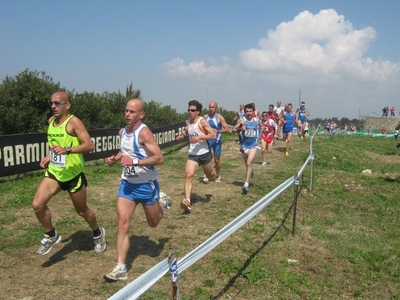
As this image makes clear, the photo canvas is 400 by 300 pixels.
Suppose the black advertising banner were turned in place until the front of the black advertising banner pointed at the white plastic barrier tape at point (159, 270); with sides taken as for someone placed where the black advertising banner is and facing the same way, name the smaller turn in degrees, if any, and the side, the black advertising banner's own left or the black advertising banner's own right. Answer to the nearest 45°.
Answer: approximately 45° to the black advertising banner's own right

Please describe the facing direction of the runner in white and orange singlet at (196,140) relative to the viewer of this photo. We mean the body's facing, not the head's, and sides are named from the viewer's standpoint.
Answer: facing the viewer and to the left of the viewer

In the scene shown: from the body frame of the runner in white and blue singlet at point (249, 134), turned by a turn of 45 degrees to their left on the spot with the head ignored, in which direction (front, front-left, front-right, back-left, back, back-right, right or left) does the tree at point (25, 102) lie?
back

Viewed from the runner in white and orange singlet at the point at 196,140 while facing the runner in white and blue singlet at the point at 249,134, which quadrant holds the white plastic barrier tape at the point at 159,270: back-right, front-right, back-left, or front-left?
back-right

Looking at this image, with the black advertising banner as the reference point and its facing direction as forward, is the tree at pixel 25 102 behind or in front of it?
behind

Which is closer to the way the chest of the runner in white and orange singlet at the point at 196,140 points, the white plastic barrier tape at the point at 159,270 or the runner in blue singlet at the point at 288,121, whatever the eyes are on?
the white plastic barrier tape

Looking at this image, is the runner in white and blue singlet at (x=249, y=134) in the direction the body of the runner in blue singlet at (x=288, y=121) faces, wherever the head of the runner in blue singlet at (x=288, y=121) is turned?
yes

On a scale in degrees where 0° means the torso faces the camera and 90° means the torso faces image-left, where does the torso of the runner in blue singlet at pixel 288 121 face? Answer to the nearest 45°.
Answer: approximately 0°

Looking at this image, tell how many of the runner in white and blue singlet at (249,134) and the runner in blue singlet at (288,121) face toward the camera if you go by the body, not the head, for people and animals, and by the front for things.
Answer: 2

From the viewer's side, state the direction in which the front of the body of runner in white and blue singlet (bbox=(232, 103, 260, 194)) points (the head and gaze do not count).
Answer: toward the camera

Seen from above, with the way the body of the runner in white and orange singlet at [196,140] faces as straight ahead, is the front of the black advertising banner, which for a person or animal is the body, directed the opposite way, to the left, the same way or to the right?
to the left

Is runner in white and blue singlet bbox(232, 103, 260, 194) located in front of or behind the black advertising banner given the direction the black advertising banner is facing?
in front

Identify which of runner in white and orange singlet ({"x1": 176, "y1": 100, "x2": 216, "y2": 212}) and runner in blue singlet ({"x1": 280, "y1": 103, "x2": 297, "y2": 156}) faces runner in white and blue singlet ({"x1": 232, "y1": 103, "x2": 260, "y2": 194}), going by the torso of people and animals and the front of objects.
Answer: runner in blue singlet ({"x1": 280, "y1": 103, "x2": 297, "y2": 156})

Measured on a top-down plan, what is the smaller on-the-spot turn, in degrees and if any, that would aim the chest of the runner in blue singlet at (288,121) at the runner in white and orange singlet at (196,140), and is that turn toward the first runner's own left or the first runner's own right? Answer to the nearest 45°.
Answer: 0° — they already face them

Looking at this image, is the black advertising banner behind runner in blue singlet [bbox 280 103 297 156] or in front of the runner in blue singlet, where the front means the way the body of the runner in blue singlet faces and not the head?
in front
